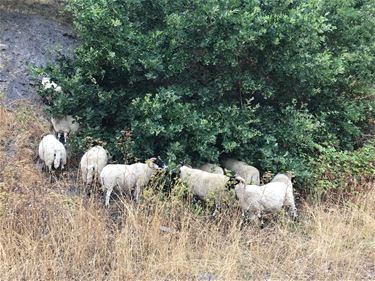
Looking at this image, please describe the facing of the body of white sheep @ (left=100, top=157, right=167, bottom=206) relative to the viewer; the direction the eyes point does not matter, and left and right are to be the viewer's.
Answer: facing to the right of the viewer

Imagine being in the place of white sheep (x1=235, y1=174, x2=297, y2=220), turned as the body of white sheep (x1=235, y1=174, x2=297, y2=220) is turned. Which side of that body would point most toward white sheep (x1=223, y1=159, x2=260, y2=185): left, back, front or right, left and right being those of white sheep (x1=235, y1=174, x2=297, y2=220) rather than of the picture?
right

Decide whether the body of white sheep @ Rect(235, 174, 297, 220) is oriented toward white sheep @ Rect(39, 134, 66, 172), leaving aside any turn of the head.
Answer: yes

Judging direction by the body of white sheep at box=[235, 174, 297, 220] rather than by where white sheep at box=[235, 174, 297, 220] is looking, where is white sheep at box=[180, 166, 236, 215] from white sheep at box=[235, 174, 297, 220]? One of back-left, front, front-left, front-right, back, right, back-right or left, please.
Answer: front

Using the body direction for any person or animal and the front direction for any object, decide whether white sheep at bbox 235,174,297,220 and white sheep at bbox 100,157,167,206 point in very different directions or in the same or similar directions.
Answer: very different directions

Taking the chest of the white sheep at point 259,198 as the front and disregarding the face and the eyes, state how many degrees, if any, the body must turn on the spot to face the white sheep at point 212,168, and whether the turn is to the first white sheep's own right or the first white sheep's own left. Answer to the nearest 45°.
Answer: approximately 45° to the first white sheep's own right

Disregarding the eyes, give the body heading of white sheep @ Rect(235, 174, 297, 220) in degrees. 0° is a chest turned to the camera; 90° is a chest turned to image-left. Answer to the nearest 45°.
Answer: approximately 90°
